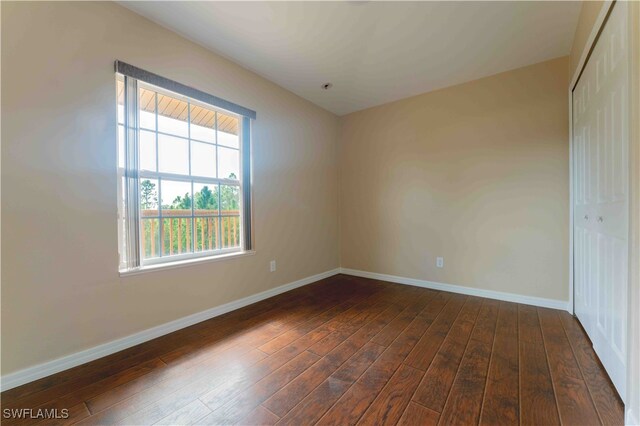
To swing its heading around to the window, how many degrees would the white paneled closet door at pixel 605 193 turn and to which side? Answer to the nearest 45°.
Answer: approximately 45° to its left

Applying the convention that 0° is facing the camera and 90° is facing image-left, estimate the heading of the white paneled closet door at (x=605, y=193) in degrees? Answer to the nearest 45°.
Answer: approximately 90°
